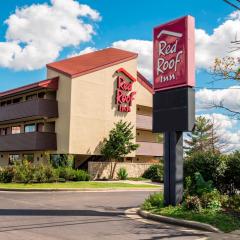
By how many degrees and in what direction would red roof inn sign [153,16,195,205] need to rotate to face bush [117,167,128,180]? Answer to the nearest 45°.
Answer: approximately 135° to its right

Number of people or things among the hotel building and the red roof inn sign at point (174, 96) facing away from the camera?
0

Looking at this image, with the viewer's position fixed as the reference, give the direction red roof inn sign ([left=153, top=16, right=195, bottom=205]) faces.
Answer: facing the viewer and to the left of the viewer

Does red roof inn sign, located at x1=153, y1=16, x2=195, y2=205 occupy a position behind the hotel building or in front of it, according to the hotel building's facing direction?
in front

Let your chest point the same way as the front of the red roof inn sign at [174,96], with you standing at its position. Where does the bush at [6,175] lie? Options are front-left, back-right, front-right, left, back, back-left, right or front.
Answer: right
